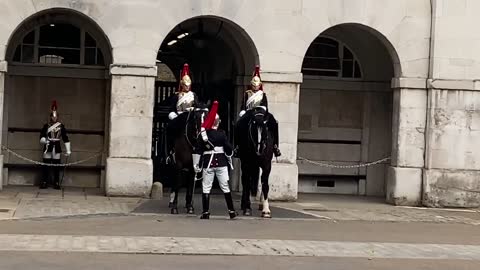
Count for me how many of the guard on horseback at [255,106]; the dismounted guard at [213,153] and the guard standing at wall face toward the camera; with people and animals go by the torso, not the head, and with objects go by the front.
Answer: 2

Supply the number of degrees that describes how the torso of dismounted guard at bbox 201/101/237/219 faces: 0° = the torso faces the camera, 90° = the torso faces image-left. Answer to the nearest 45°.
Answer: approximately 225°

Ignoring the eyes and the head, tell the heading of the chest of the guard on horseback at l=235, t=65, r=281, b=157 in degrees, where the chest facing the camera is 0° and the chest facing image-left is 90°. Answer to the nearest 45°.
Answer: approximately 0°

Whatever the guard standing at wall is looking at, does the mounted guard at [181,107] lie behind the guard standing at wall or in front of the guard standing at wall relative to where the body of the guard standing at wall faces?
in front

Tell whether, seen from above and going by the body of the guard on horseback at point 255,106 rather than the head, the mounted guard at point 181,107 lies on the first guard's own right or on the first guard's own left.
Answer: on the first guard's own right

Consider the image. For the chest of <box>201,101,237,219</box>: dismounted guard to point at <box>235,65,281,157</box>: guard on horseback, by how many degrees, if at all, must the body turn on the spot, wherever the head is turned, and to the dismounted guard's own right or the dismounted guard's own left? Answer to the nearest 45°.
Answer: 0° — they already face them

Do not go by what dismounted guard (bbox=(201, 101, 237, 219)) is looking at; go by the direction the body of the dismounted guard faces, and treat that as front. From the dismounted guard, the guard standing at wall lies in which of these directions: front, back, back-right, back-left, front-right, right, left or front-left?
left

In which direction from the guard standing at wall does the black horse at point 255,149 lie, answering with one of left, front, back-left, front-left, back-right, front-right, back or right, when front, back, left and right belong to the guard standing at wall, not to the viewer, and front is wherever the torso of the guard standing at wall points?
front-left

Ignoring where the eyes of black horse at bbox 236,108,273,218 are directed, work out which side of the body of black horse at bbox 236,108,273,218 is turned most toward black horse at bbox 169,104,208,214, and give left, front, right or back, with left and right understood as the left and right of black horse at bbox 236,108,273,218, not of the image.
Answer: right
